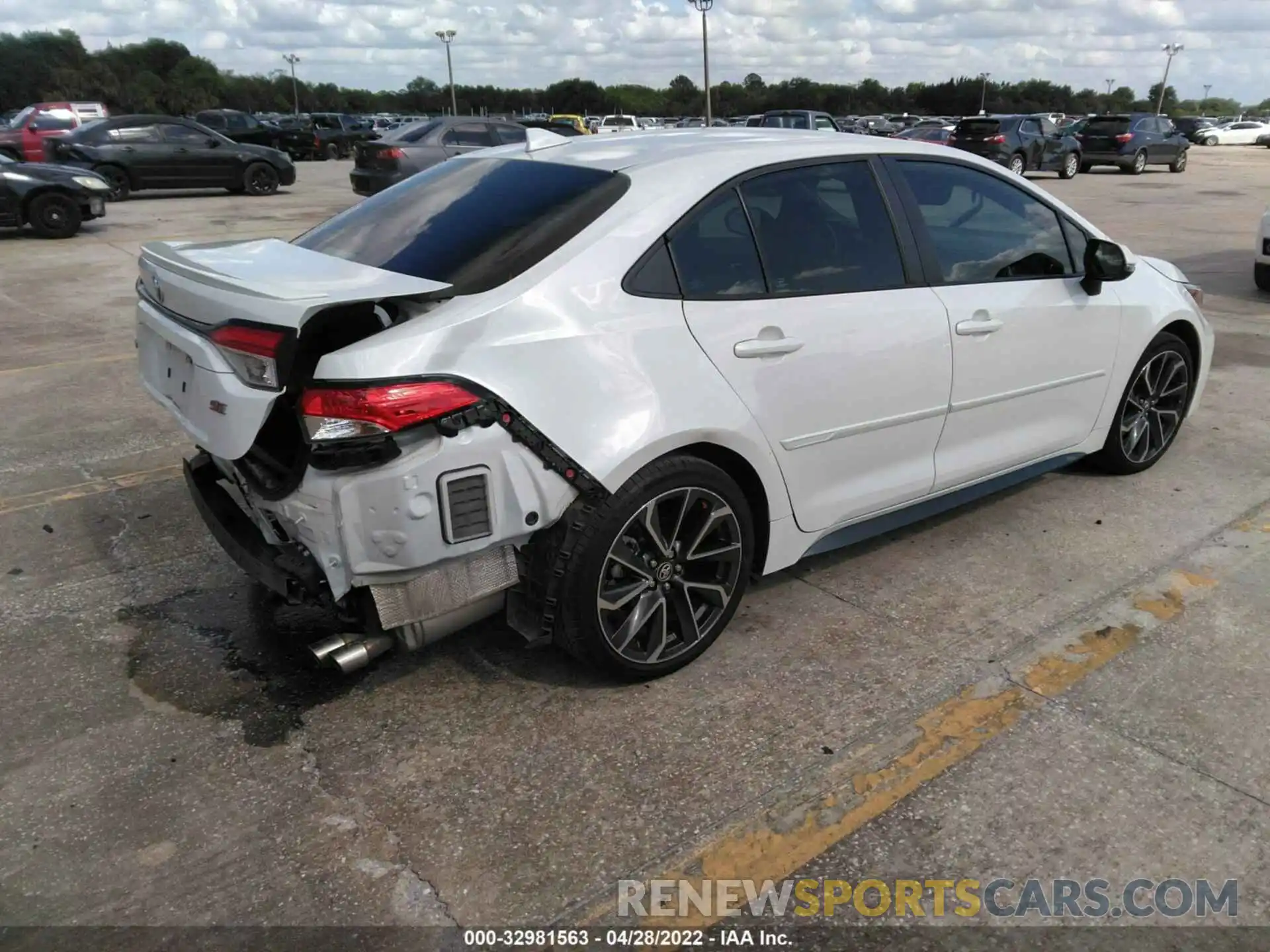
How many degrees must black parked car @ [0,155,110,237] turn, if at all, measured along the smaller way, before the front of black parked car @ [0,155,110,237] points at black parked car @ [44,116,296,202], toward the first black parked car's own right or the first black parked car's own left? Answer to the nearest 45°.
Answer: approximately 90° to the first black parked car's own left

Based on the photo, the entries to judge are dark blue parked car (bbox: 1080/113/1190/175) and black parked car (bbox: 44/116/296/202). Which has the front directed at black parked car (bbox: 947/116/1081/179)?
black parked car (bbox: 44/116/296/202)

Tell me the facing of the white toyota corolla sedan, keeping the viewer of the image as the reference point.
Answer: facing away from the viewer and to the right of the viewer

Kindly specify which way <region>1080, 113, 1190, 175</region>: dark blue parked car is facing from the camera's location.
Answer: facing away from the viewer and to the right of the viewer

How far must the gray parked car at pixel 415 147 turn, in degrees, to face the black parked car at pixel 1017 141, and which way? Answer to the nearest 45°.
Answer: approximately 45° to its right

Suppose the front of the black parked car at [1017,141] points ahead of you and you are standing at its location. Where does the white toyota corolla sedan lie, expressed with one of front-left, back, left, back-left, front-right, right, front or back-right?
back-right

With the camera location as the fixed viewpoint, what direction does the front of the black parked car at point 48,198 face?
facing to the right of the viewer

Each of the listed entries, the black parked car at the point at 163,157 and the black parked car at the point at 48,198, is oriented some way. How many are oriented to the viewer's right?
2

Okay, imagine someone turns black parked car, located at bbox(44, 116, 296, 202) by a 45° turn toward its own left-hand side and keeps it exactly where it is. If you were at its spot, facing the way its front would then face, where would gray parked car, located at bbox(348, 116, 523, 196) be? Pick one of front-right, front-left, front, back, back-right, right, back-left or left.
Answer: right

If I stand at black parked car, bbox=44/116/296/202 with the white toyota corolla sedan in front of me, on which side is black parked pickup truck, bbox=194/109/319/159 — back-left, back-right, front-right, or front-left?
back-left

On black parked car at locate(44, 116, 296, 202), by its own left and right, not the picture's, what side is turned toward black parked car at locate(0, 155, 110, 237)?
right

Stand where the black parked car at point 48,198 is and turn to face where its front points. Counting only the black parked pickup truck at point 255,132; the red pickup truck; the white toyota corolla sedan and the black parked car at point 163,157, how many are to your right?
1

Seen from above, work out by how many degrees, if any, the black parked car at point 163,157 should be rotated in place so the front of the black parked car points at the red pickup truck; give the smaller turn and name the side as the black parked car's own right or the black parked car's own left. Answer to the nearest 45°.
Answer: approximately 135° to the black parked car's own left

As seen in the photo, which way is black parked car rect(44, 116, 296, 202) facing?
to the viewer's right
